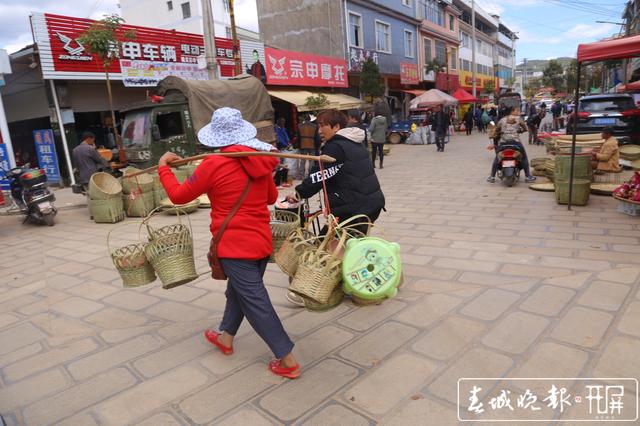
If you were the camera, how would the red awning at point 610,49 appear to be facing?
facing the viewer and to the left of the viewer

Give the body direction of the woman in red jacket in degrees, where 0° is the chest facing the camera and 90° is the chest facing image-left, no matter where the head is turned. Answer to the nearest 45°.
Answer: approximately 135°

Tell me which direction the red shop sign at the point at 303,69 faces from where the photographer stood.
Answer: facing the viewer and to the right of the viewer

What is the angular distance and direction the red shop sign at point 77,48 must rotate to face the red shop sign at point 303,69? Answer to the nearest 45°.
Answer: approximately 90° to its left

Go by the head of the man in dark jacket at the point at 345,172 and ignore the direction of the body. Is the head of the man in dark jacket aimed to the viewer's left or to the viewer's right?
to the viewer's left

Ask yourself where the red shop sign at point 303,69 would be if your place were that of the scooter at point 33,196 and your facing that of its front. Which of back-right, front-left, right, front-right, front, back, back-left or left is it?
right

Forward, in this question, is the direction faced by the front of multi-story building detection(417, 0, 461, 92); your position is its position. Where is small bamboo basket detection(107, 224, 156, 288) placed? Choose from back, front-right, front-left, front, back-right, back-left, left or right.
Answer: front-right

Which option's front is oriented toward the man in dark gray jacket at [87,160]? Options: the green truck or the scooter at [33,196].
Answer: the green truck

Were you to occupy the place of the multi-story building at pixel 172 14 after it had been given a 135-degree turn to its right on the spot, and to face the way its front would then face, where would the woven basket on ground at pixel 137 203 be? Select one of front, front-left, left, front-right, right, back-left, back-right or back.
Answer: left

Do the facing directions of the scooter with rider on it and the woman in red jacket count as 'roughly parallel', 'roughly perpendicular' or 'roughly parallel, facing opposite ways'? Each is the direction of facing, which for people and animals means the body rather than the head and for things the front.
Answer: roughly perpendicular
